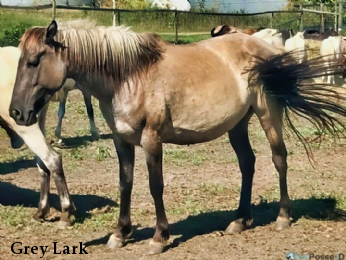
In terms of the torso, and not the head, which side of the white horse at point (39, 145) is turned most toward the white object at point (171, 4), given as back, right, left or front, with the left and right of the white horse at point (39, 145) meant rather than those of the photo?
right

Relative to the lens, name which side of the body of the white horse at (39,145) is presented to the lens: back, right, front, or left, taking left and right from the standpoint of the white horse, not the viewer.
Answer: left

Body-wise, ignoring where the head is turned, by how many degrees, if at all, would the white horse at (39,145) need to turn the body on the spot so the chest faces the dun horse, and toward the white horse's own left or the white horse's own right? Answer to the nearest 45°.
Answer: approximately 135° to the white horse's own left

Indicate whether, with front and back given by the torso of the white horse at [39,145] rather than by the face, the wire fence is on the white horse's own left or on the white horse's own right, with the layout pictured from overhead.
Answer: on the white horse's own right

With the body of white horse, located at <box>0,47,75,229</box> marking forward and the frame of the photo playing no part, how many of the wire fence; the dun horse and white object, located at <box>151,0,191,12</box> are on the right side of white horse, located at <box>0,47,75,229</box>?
2

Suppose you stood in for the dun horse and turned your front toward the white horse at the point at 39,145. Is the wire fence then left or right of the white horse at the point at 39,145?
right
